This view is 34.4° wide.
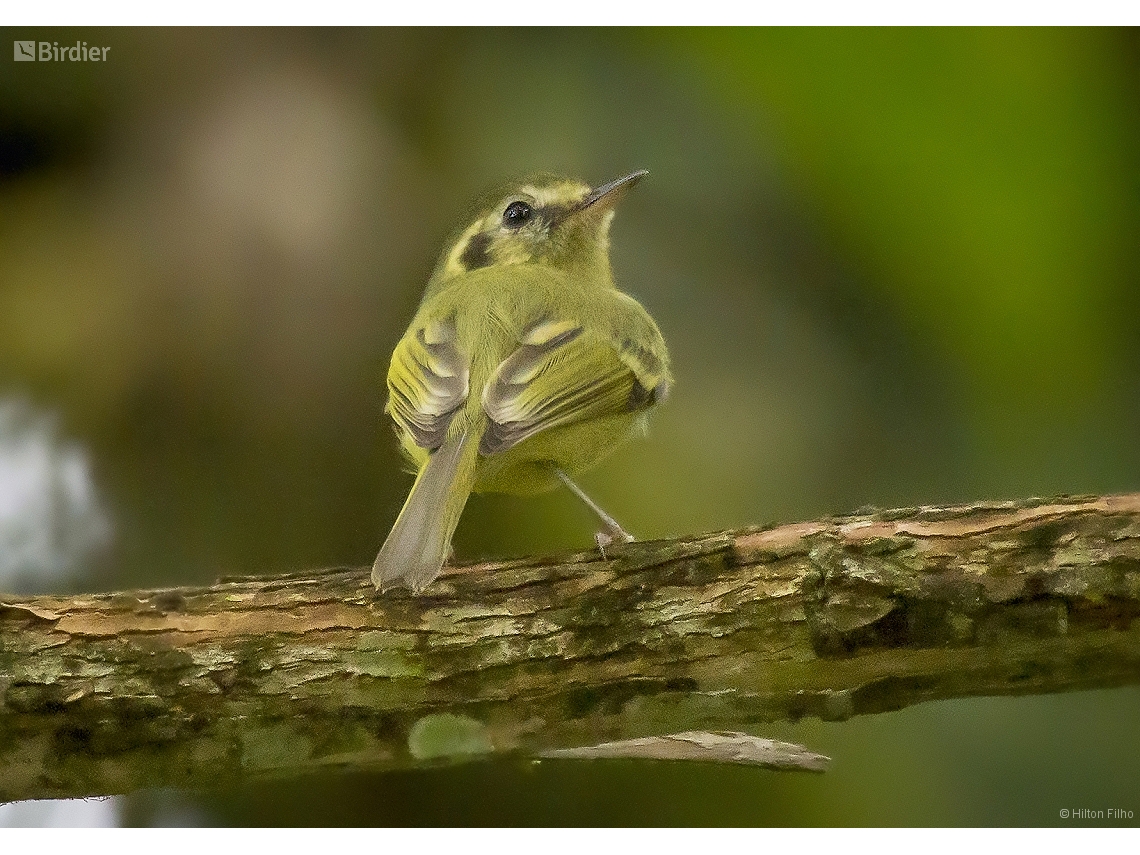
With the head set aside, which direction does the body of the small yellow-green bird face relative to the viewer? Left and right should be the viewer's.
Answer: facing away from the viewer and to the right of the viewer
